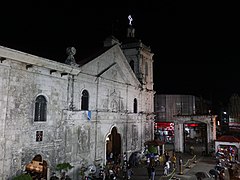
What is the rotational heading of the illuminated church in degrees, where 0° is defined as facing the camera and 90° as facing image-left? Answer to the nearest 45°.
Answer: approximately 315°
